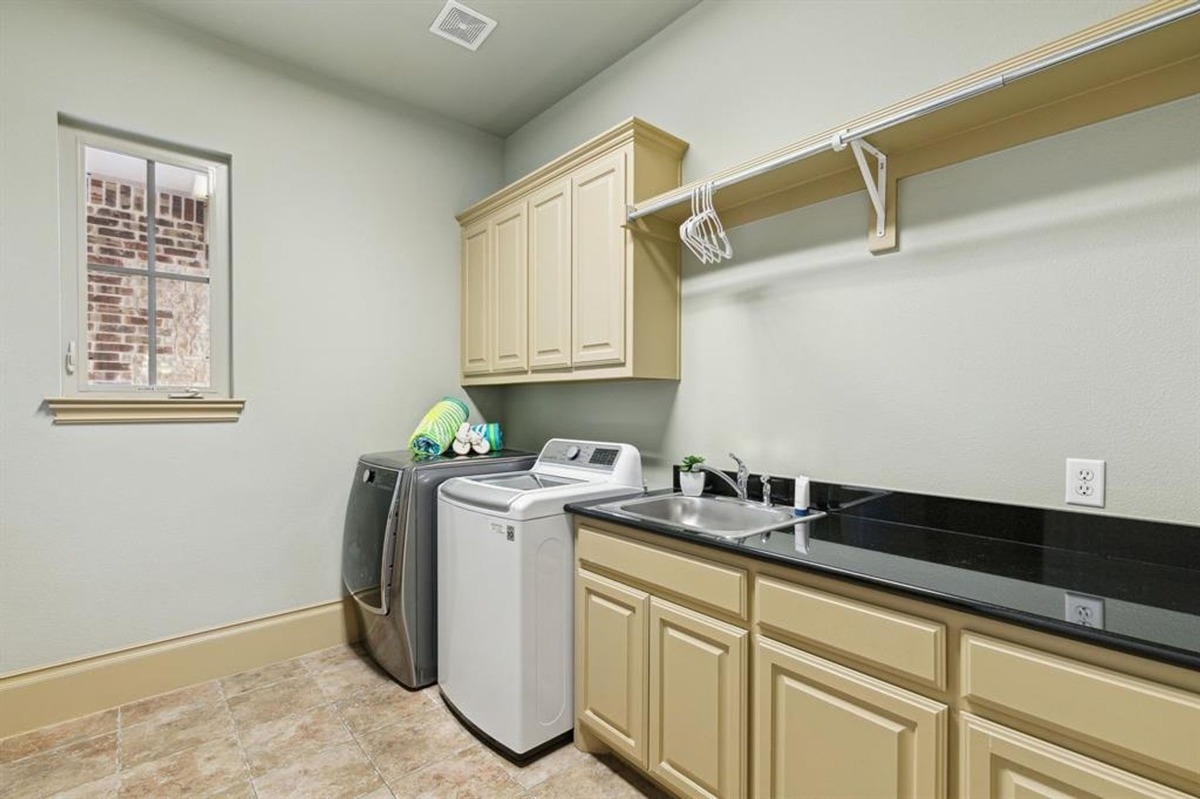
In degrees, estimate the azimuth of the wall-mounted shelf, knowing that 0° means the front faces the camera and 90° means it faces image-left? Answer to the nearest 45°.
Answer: approximately 45°

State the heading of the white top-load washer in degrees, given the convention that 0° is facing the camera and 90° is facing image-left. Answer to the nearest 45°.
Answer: approximately 45°

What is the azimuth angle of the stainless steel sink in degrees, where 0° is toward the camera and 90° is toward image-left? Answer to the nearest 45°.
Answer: approximately 45°
